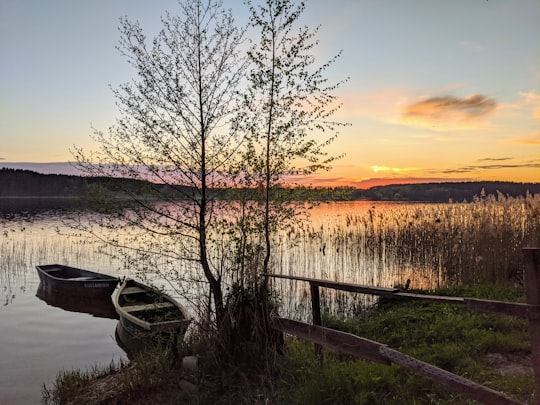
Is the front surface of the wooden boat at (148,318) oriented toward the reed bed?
no

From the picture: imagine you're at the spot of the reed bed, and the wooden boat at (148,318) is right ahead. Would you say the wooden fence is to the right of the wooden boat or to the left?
left

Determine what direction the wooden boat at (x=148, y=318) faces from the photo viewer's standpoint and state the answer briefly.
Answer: facing away from the viewer and to the left of the viewer

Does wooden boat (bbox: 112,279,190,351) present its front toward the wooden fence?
no

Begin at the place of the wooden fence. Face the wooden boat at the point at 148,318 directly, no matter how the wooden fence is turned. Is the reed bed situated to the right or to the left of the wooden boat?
right
